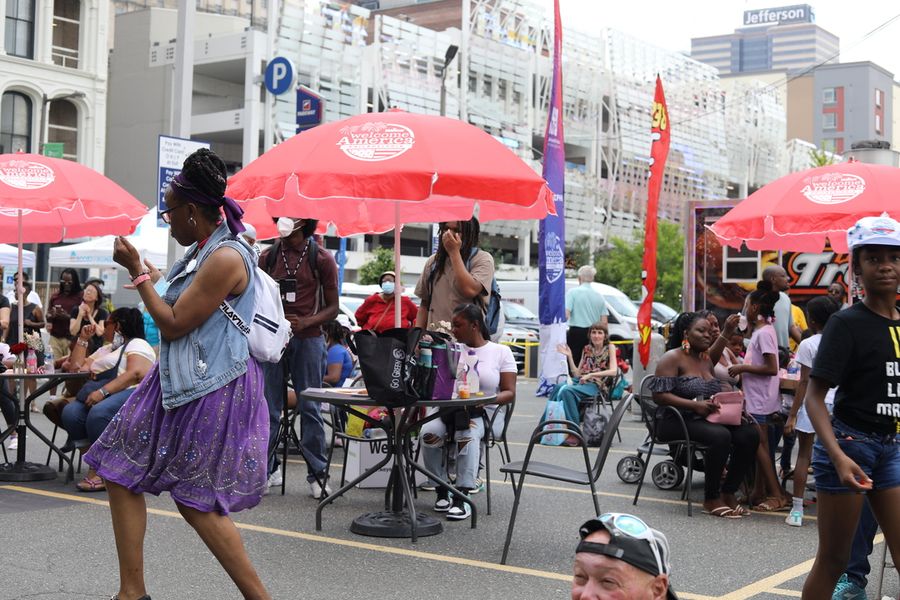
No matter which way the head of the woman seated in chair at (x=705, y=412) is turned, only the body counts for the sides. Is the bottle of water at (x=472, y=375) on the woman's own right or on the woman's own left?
on the woman's own right

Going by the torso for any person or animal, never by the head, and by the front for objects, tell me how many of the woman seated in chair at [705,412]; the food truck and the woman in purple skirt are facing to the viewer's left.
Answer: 1

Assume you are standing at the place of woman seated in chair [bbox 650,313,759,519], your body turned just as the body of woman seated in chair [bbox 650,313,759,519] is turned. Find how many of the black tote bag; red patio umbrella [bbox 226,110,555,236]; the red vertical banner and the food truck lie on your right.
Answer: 2

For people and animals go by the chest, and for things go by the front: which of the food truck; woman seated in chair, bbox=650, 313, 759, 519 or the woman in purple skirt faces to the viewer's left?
the woman in purple skirt

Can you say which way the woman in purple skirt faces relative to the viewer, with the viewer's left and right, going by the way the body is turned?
facing to the left of the viewer

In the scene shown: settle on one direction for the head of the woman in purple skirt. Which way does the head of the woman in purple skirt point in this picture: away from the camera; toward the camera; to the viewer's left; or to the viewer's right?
to the viewer's left

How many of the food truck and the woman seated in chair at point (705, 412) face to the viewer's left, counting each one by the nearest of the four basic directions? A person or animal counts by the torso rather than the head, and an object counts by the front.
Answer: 0

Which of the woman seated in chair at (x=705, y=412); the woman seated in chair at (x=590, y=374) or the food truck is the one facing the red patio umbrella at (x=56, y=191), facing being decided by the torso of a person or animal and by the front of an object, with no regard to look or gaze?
the woman seated in chair at (x=590, y=374)

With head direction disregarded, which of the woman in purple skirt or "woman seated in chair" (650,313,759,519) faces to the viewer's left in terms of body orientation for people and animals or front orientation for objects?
the woman in purple skirt
